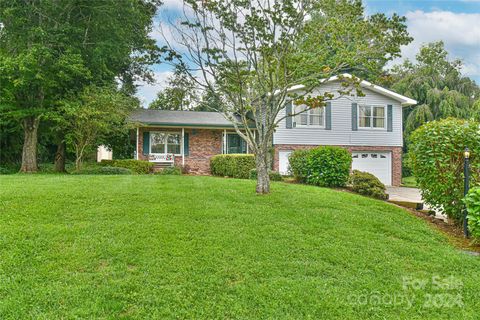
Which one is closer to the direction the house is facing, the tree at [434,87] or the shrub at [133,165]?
the shrub

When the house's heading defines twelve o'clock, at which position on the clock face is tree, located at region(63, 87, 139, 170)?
The tree is roughly at 2 o'clock from the house.

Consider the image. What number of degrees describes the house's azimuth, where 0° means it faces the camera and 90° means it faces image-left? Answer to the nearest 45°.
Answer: approximately 0°

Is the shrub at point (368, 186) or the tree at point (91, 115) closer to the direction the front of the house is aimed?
the shrub

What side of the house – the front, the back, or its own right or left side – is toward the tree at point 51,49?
right

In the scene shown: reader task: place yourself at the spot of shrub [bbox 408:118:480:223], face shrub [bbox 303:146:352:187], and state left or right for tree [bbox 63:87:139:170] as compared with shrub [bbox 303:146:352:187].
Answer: left

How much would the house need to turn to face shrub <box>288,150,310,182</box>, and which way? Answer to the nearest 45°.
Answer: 0° — it already faces it

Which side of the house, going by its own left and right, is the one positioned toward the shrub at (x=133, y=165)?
right
